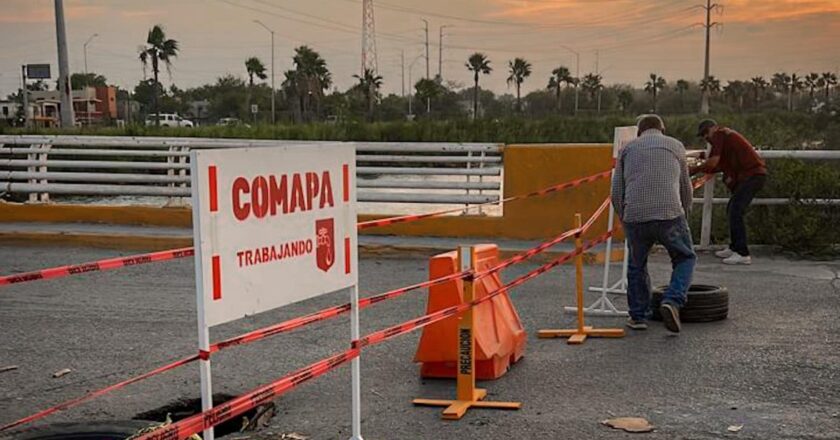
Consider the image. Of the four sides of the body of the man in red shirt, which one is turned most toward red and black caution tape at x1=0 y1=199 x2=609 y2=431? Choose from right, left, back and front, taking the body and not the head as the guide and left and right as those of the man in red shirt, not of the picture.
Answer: left

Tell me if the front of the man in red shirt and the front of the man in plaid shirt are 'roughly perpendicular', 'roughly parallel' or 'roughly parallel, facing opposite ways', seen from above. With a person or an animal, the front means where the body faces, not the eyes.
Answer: roughly perpendicular

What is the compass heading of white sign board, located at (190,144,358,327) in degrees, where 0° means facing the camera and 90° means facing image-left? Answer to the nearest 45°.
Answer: approximately 315°

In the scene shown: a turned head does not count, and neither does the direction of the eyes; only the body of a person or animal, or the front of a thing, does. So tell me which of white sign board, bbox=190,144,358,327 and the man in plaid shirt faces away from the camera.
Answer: the man in plaid shirt

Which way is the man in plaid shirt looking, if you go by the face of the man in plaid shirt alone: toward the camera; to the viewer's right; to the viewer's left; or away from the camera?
away from the camera

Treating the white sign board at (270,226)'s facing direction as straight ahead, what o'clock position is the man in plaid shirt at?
The man in plaid shirt is roughly at 9 o'clock from the white sign board.

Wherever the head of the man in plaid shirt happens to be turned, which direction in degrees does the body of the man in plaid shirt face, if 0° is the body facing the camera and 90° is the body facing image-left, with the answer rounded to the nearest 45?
approximately 180°

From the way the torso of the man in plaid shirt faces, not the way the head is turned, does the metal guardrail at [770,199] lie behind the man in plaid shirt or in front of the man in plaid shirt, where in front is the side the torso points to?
in front

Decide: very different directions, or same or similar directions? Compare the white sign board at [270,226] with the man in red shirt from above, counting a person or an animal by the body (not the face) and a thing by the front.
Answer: very different directions

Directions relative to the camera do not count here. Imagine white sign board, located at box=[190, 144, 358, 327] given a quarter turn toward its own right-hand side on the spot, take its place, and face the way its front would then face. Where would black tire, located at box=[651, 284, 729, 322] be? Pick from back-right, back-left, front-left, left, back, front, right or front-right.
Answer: back

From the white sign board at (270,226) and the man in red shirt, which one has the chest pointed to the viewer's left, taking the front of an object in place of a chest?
the man in red shirt

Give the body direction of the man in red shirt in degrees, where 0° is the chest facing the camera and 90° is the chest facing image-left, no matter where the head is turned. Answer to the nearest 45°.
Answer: approximately 90°

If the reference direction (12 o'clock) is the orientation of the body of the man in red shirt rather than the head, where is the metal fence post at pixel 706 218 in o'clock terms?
The metal fence post is roughly at 2 o'clock from the man in red shirt.
